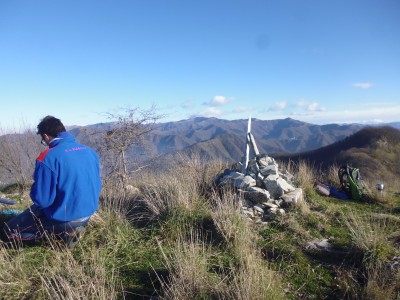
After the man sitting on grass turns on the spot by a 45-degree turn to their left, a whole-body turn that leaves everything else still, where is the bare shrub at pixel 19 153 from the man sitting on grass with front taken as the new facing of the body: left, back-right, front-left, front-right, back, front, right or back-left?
right

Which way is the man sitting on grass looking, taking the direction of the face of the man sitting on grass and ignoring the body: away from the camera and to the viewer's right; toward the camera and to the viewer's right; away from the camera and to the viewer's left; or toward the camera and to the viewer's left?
away from the camera and to the viewer's left

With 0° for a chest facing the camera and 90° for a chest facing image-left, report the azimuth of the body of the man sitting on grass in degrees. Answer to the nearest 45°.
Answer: approximately 135°

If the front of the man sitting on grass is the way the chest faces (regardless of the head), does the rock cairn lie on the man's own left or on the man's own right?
on the man's own right

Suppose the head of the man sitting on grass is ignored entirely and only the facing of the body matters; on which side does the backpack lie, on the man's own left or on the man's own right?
on the man's own right
